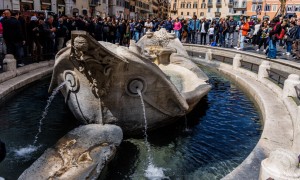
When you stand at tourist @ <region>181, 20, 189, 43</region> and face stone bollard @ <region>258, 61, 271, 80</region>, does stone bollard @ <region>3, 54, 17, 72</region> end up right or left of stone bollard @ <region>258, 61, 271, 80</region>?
right

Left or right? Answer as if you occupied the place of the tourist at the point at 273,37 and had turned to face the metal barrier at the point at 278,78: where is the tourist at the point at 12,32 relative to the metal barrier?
right
